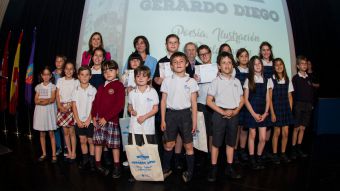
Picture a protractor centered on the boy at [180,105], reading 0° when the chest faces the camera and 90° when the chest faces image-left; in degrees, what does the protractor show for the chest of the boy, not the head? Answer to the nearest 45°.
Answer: approximately 0°

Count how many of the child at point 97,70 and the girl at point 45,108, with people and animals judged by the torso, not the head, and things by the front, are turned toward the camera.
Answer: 2

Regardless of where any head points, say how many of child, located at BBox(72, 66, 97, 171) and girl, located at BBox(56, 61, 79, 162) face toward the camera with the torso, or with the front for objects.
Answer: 2

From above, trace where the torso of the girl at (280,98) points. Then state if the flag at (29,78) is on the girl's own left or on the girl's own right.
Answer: on the girl's own right
